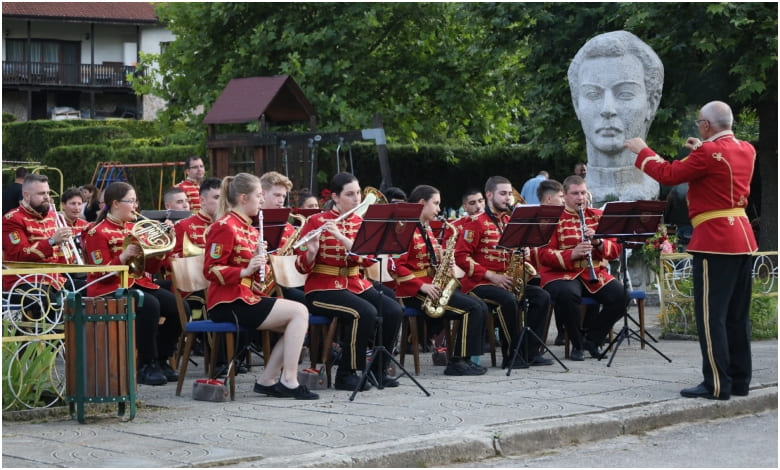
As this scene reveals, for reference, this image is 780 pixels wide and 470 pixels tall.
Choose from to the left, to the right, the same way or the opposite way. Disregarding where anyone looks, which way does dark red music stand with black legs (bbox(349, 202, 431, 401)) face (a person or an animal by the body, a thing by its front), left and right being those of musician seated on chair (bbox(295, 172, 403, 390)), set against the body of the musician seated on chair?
the opposite way

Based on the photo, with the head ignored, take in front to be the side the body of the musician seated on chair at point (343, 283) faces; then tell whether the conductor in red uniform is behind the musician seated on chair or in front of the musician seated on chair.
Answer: in front

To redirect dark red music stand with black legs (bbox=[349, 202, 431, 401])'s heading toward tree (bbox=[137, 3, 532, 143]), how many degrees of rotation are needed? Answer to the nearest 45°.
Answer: approximately 45° to its right

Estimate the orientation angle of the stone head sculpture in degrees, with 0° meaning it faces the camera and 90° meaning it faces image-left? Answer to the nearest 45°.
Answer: approximately 0°

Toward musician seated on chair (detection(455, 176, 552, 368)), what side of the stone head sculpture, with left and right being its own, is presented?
front

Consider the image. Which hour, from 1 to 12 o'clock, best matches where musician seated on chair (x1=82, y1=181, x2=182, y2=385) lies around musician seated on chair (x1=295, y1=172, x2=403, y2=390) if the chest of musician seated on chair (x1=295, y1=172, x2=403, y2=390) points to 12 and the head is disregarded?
musician seated on chair (x1=82, y1=181, x2=182, y2=385) is roughly at 5 o'clock from musician seated on chair (x1=295, y1=172, x2=403, y2=390).

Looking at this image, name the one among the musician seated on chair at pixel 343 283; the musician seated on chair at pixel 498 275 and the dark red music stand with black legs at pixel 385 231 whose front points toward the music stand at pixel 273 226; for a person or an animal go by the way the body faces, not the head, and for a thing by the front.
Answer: the dark red music stand with black legs

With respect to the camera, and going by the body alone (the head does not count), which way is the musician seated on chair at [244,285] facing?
to the viewer's right

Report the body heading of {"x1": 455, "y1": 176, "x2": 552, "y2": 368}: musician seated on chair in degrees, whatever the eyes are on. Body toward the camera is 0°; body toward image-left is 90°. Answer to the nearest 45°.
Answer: approximately 315°

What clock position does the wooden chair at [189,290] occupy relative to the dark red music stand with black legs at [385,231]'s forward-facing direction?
The wooden chair is roughly at 11 o'clock from the dark red music stand with black legs.

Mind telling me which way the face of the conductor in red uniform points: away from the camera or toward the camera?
away from the camera

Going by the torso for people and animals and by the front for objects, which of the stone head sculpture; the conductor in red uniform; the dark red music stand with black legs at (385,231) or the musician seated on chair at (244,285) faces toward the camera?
the stone head sculpture

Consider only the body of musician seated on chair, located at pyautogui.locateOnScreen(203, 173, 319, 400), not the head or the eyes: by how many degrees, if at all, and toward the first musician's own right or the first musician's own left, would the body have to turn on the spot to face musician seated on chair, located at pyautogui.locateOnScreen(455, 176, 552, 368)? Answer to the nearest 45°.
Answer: approximately 45° to the first musician's own left

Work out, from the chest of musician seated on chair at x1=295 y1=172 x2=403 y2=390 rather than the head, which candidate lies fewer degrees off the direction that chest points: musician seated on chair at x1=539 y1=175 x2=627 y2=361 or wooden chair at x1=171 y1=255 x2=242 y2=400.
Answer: the musician seated on chair

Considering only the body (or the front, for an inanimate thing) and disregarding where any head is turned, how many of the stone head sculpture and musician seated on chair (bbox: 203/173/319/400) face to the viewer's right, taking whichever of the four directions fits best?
1
